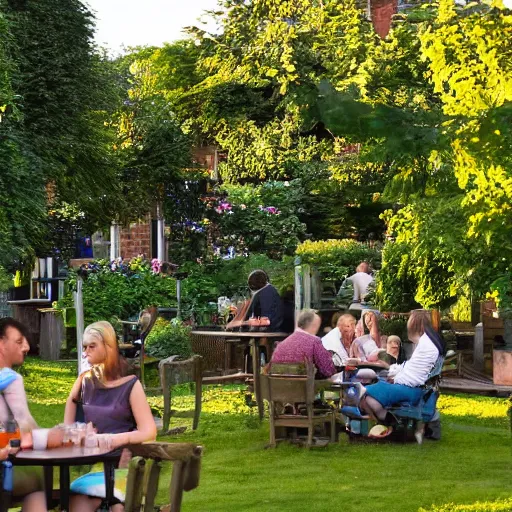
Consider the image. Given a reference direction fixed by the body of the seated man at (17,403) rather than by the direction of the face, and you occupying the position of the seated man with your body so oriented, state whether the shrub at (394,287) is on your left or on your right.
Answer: on your left

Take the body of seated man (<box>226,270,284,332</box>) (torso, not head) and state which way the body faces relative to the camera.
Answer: to the viewer's left

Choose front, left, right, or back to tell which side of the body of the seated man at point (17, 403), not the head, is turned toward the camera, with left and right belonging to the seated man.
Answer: right

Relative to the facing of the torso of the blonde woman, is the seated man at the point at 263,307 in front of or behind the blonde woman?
behind

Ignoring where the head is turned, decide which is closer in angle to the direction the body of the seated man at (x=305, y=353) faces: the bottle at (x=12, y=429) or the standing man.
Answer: the standing man

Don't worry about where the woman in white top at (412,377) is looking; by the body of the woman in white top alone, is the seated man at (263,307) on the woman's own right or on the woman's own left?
on the woman's own right
